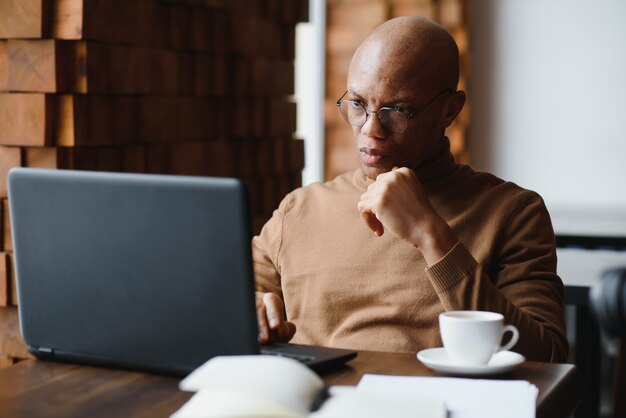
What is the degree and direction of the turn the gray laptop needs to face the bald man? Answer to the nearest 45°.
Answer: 0° — it already faces them

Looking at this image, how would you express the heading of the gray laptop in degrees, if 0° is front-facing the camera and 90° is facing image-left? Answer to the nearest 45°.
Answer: approximately 225°

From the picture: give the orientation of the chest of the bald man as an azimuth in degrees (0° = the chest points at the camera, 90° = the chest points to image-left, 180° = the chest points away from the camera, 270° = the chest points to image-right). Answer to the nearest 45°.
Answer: approximately 45°

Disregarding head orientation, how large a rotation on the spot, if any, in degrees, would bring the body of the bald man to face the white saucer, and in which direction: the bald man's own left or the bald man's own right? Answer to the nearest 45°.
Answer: approximately 45° to the bald man's own left

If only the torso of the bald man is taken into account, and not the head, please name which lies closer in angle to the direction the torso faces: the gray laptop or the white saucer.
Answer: the gray laptop

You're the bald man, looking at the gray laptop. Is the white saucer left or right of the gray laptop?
left

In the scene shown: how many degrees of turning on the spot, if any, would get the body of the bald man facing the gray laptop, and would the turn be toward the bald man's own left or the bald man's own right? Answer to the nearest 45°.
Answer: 0° — they already face it

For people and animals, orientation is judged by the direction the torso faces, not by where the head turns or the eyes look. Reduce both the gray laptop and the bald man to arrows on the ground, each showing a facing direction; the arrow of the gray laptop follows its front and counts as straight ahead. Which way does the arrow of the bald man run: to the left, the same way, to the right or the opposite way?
the opposite way
